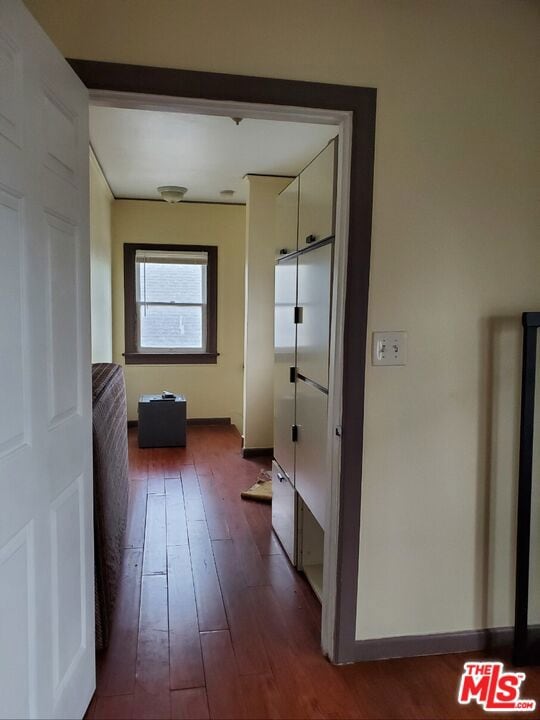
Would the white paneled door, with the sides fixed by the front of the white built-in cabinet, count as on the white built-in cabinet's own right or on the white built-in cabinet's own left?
on the white built-in cabinet's own left

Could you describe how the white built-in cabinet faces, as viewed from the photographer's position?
facing to the left of the viewer

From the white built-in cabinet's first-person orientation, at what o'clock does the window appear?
The window is roughly at 2 o'clock from the white built-in cabinet.

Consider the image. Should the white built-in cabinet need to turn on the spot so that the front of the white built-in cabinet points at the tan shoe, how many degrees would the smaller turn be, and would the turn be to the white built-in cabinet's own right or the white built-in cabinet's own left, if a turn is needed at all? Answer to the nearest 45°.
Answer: approximately 90° to the white built-in cabinet's own right

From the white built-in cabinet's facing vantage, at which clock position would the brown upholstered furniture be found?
The brown upholstered furniture is roughly at 11 o'clock from the white built-in cabinet.
